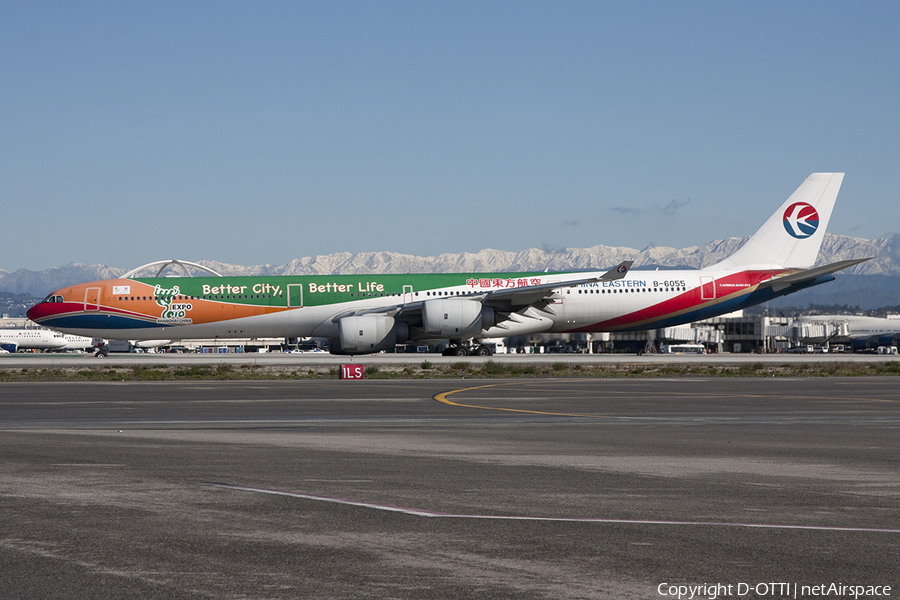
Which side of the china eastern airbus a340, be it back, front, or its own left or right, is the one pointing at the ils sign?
left

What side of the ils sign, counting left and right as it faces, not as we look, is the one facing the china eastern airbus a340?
back

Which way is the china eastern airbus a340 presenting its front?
to the viewer's left

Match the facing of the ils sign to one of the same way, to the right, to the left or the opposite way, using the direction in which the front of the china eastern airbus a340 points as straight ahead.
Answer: to the left

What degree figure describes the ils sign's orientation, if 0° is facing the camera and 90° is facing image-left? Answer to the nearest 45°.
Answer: approximately 0°

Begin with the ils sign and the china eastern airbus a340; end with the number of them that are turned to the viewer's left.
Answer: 1
